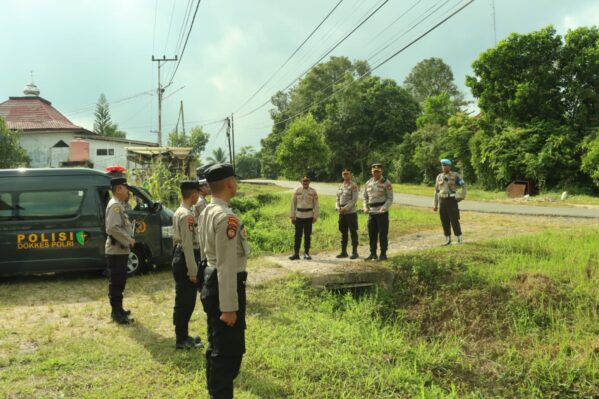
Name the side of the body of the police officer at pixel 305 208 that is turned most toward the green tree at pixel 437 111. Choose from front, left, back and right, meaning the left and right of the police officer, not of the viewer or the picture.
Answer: back

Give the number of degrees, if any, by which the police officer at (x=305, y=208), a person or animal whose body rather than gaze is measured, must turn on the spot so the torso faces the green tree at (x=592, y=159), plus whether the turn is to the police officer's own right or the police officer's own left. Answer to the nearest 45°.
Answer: approximately 135° to the police officer's own left

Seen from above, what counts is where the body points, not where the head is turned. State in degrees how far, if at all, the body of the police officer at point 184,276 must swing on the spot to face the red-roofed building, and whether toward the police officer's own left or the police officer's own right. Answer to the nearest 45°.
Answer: approximately 90° to the police officer's own left

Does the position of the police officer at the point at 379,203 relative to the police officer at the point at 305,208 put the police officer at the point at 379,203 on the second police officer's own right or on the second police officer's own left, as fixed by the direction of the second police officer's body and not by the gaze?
on the second police officer's own left

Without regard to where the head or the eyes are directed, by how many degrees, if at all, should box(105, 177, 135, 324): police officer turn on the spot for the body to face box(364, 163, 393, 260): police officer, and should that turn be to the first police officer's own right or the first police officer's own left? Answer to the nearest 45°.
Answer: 0° — they already face them

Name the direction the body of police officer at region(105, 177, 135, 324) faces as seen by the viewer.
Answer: to the viewer's right

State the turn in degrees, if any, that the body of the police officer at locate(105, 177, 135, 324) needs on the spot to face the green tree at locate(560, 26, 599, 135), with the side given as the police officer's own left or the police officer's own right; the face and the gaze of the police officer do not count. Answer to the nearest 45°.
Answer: approximately 45° to the police officer's own left

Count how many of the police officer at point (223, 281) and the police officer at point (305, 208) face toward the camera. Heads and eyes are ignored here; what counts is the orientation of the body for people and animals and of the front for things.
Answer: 1

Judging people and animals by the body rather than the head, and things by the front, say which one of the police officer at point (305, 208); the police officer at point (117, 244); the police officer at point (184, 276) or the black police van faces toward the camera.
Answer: the police officer at point (305, 208)

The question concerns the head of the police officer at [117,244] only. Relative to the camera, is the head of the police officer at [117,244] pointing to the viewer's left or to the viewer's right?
to the viewer's right

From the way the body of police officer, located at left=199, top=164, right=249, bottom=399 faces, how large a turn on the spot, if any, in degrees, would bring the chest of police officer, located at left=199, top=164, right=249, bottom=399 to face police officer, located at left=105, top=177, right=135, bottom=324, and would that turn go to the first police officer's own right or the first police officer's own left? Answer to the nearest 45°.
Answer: approximately 135° to the first police officer's own left

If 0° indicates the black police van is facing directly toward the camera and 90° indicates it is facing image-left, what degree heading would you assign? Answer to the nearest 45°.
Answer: approximately 270°
